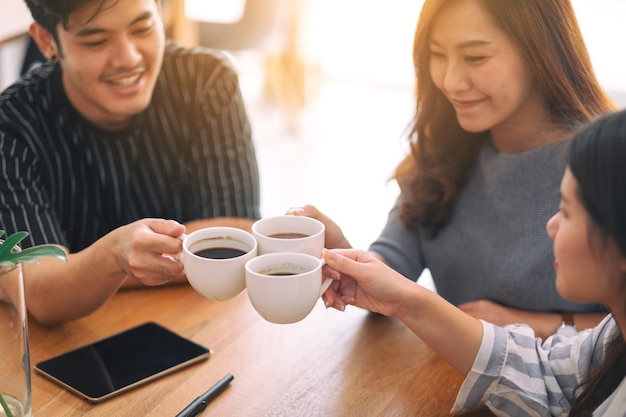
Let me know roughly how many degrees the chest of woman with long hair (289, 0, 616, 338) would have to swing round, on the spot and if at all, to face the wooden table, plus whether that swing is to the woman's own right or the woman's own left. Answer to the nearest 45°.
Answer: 0° — they already face it

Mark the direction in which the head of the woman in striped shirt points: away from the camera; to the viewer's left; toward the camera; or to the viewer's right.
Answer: to the viewer's left

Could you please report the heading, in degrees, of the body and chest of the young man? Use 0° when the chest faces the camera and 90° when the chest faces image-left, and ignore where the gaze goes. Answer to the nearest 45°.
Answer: approximately 315°

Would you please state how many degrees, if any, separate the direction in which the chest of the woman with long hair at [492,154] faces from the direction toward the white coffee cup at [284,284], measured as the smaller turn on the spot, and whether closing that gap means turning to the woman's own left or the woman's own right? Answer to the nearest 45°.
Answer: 0° — they already face it

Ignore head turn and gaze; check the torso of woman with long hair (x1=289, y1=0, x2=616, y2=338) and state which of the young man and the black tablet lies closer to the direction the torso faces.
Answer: the black tablet

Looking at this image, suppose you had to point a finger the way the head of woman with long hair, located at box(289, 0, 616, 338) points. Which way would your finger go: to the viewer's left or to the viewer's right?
to the viewer's left

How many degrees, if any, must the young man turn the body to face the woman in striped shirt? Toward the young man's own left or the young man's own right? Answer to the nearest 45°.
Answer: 0° — they already face them

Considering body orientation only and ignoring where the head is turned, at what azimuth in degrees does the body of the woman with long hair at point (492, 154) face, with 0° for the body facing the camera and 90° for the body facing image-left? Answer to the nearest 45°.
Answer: approximately 45°

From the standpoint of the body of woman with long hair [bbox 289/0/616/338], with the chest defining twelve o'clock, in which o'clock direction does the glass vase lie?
The glass vase is roughly at 12 o'clock from the woman with long hair.
